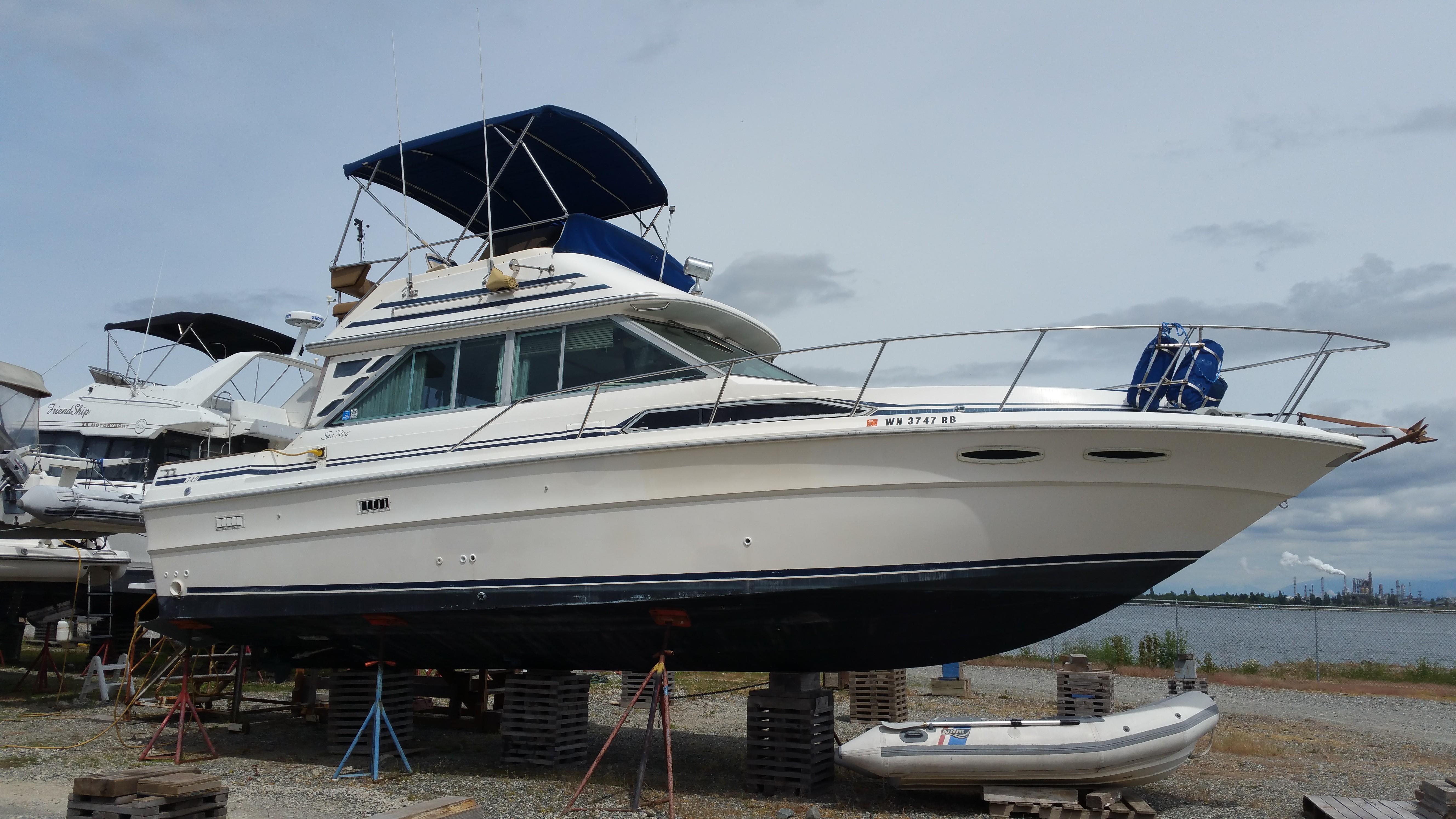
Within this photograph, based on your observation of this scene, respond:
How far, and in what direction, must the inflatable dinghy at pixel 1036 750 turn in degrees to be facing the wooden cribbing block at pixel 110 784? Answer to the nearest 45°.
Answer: approximately 135° to its right

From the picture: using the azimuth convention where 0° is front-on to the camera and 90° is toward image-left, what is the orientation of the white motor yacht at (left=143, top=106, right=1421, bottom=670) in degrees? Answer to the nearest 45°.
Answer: approximately 270°

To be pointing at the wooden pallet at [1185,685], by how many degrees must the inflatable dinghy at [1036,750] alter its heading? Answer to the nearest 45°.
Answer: approximately 90° to its left

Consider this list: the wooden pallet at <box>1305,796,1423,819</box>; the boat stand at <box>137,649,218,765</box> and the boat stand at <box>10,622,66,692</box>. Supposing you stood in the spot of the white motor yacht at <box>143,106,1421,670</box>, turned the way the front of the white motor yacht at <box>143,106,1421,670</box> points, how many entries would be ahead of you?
1

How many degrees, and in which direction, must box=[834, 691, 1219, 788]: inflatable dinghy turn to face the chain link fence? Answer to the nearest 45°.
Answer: approximately 90° to its left

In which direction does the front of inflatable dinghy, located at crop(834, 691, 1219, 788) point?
to the viewer's right

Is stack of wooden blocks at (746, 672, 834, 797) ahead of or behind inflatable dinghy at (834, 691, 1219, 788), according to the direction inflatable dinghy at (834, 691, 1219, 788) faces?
behind

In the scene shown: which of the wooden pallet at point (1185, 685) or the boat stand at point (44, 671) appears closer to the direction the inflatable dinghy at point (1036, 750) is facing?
the wooden pallet

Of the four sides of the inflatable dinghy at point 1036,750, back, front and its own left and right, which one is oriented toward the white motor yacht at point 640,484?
back

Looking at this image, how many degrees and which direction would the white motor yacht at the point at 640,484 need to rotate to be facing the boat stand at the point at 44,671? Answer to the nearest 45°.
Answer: approximately 135° to its left

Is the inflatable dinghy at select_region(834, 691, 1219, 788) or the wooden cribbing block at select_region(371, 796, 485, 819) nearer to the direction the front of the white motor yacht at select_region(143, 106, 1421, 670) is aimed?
the inflatable dinghy

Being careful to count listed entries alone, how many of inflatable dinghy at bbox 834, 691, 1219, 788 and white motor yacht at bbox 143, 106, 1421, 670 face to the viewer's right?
2

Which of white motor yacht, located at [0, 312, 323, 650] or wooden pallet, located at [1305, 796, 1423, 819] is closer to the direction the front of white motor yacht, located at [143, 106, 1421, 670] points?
the wooden pallet
